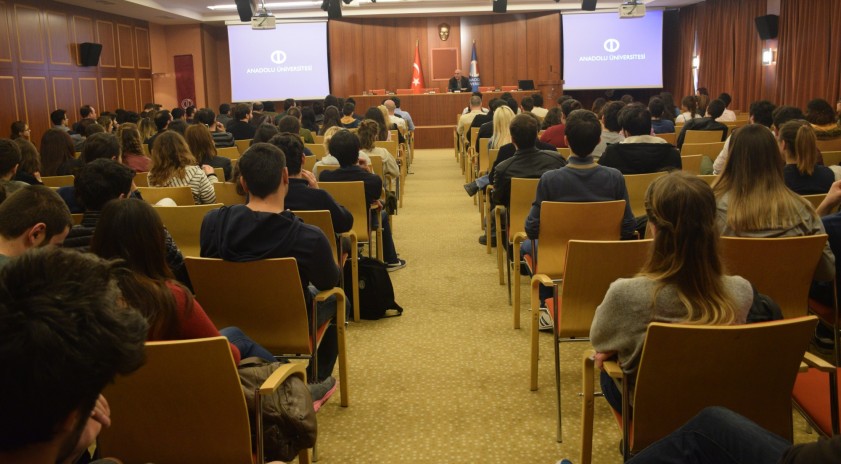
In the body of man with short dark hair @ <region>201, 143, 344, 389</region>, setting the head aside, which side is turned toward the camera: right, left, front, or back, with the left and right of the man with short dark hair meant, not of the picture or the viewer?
back

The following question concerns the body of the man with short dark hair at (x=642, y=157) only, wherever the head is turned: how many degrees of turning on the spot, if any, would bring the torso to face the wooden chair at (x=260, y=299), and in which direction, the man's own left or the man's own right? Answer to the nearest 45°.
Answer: approximately 135° to the man's own left

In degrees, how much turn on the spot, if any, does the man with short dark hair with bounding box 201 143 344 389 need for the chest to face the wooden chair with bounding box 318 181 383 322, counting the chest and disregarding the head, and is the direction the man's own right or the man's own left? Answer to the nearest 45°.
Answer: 0° — they already face it

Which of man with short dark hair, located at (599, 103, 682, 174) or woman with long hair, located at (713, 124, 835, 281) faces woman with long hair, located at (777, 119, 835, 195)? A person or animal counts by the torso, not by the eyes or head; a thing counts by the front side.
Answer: woman with long hair, located at (713, 124, 835, 281)

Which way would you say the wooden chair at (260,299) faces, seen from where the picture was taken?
facing away from the viewer and to the right of the viewer

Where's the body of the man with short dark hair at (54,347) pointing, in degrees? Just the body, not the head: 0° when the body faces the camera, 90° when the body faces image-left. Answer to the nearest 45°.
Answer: approximately 225°

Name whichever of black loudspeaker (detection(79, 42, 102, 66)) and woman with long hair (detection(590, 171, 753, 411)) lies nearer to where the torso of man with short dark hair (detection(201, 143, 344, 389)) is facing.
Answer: the black loudspeaker

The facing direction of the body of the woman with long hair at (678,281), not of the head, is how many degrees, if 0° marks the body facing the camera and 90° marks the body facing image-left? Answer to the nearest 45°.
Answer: approximately 180°

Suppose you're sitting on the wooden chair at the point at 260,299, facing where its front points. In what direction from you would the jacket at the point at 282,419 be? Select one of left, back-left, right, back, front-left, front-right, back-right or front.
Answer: back-right

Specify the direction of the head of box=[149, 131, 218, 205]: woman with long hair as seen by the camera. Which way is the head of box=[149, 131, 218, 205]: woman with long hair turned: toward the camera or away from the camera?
away from the camera

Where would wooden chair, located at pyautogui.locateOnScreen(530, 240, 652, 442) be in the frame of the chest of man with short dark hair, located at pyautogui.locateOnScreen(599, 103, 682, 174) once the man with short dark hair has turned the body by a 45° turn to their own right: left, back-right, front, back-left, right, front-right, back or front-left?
back-right

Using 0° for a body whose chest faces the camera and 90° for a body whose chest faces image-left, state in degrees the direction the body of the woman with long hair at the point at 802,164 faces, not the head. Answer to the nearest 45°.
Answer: approximately 135°

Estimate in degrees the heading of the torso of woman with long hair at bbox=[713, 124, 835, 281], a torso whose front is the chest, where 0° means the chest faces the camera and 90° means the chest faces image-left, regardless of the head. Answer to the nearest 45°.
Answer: approximately 180°

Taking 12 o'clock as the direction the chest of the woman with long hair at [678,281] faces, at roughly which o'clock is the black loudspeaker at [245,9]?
The black loudspeaker is roughly at 11 o'clock from the woman with long hair.

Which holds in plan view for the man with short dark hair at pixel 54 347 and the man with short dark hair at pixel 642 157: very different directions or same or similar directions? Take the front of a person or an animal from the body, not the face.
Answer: same or similar directions

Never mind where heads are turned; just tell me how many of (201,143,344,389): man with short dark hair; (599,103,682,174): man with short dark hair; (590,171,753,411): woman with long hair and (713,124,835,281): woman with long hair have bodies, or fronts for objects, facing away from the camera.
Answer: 4

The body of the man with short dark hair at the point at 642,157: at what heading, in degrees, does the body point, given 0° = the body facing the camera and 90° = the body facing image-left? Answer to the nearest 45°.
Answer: approximately 180°

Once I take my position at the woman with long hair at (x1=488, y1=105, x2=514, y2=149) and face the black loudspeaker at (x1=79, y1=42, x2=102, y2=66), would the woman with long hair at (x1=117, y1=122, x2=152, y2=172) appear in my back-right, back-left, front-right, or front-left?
front-left

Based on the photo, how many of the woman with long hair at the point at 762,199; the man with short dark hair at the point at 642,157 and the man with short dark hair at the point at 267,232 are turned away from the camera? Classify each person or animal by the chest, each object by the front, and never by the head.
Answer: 3
